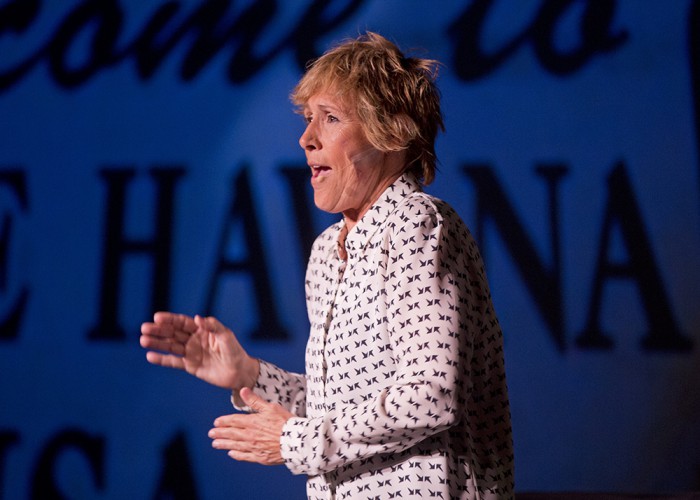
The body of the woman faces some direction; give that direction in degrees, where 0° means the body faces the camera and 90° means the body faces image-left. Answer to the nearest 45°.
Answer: approximately 45°

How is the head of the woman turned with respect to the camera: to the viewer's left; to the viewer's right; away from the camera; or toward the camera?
to the viewer's left
